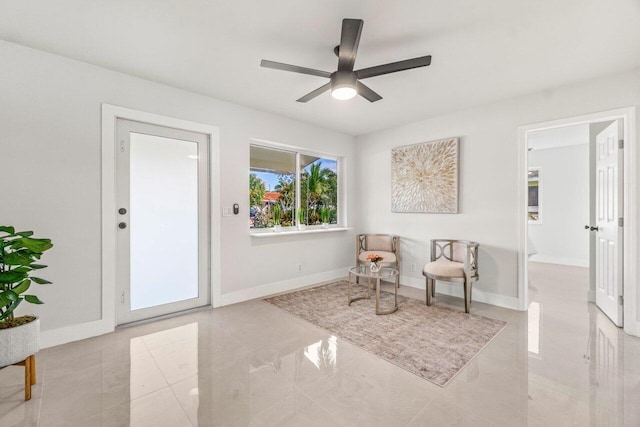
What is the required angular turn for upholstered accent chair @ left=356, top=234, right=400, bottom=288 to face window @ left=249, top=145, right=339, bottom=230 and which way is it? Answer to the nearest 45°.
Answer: approximately 90° to its right

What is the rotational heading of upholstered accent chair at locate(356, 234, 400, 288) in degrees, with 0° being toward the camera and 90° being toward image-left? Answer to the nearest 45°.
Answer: approximately 0°

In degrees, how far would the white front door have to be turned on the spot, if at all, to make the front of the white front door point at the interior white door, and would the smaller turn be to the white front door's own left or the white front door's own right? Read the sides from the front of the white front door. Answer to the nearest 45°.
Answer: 0° — it already faces it

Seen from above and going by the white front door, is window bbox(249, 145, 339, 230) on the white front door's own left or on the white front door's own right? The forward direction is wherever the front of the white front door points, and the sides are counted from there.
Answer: on the white front door's own left

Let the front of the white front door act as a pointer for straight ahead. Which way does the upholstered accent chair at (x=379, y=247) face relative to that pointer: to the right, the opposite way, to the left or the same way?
to the right

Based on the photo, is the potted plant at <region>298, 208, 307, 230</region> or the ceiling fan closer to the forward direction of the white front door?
the ceiling fan

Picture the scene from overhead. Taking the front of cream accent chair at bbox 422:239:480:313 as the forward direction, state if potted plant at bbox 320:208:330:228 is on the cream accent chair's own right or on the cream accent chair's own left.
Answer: on the cream accent chair's own right
